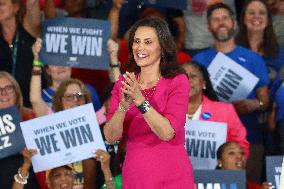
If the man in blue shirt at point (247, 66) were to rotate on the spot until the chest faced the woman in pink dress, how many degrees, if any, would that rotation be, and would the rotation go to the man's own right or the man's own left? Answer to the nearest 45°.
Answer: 0° — they already face them

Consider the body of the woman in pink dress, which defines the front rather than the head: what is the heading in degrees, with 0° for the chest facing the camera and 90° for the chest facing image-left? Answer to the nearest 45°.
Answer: approximately 45°

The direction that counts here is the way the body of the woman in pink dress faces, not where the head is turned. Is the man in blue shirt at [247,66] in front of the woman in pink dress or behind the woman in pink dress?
behind

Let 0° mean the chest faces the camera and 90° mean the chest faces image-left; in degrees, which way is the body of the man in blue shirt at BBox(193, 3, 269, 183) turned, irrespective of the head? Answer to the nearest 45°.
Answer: approximately 0°
